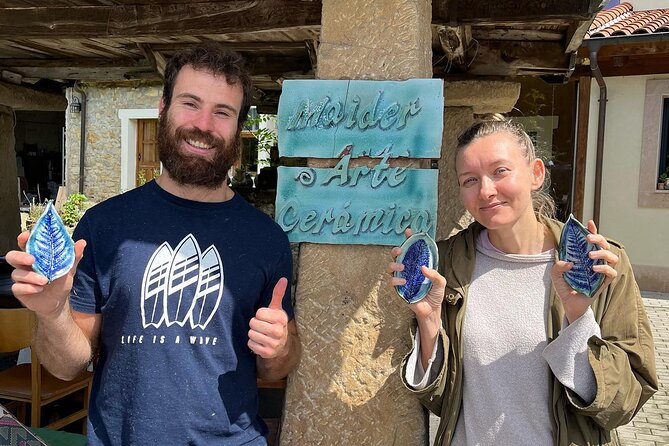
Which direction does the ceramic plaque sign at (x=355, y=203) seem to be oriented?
toward the camera

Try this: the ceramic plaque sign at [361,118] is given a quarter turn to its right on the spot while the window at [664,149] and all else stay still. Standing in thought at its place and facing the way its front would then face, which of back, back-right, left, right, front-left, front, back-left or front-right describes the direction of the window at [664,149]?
back-right

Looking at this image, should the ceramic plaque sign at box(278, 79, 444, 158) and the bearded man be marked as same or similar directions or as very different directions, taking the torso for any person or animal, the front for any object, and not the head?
same or similar directions

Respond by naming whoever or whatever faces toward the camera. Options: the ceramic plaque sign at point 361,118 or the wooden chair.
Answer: the ceramic plaque sign

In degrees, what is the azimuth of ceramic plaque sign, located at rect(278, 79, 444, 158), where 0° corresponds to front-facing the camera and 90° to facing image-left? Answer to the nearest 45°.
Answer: approximately 0°

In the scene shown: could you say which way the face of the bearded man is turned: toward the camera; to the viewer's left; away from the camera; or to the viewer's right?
toward the camera

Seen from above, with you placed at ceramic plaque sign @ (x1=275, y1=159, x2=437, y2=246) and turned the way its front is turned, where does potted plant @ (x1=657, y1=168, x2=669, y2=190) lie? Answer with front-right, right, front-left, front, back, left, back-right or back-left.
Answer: back-left

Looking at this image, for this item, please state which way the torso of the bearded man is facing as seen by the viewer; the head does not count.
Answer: toward the camera

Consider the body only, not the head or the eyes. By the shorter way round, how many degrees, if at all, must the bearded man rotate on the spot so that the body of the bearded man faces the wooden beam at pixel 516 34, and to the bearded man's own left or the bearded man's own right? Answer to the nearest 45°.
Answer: approximately 135° to the bearded man's own left
